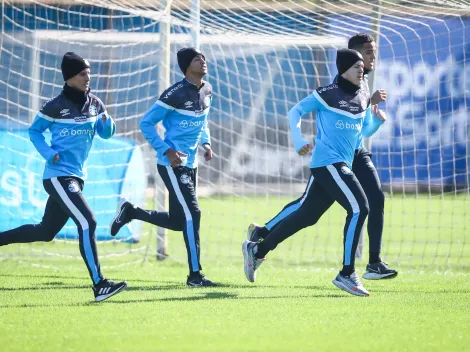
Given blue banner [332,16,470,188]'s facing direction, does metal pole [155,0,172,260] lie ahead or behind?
ahead

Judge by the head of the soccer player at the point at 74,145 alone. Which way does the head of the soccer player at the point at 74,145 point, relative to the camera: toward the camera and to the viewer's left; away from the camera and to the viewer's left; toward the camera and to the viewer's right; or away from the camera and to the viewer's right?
toward the camera and to the viewer's right

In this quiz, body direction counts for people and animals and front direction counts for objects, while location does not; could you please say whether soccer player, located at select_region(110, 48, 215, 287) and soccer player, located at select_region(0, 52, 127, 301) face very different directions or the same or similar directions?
same or similar directions

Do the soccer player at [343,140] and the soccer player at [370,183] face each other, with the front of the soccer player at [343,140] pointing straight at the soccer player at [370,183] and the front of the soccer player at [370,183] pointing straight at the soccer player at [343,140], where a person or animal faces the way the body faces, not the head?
no

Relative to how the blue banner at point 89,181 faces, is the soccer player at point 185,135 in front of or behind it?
in front

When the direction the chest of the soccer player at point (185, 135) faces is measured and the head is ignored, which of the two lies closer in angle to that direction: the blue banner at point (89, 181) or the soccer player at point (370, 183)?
the soccer player

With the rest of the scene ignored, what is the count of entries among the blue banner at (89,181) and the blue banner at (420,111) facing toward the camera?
2

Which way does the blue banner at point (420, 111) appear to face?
toward the camera

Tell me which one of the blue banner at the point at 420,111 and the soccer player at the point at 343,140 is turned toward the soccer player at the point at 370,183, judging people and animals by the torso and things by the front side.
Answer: the blue banner

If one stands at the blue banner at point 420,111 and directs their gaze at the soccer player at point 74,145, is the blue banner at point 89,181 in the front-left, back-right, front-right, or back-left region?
front-right

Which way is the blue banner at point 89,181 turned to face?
toward the camera

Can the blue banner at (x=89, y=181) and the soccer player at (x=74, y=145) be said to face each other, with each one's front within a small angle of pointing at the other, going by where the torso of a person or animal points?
no

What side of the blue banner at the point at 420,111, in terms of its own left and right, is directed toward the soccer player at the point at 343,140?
front
